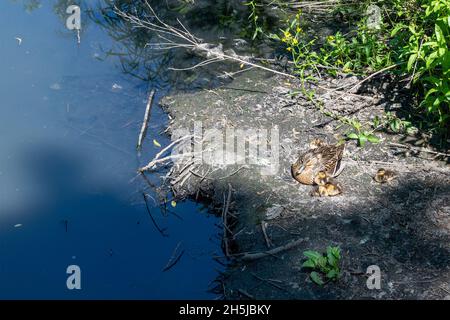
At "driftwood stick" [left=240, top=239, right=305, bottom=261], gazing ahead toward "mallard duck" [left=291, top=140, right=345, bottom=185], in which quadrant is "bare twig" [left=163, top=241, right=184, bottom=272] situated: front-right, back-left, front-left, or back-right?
back-left

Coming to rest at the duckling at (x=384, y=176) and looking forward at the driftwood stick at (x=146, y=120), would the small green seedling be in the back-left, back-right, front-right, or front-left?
front-left

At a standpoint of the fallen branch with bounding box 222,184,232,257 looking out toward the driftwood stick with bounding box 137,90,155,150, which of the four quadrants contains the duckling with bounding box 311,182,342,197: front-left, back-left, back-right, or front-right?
back-right

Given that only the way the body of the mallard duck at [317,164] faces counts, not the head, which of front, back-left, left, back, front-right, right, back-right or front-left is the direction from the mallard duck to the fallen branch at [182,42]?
right

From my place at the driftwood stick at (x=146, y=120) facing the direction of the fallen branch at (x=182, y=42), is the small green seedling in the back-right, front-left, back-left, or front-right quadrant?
back-right
